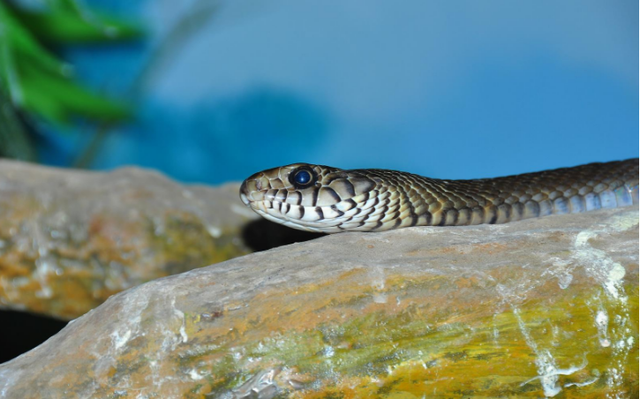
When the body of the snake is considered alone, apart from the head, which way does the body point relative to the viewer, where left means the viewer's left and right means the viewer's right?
facing to the left of the viewer
